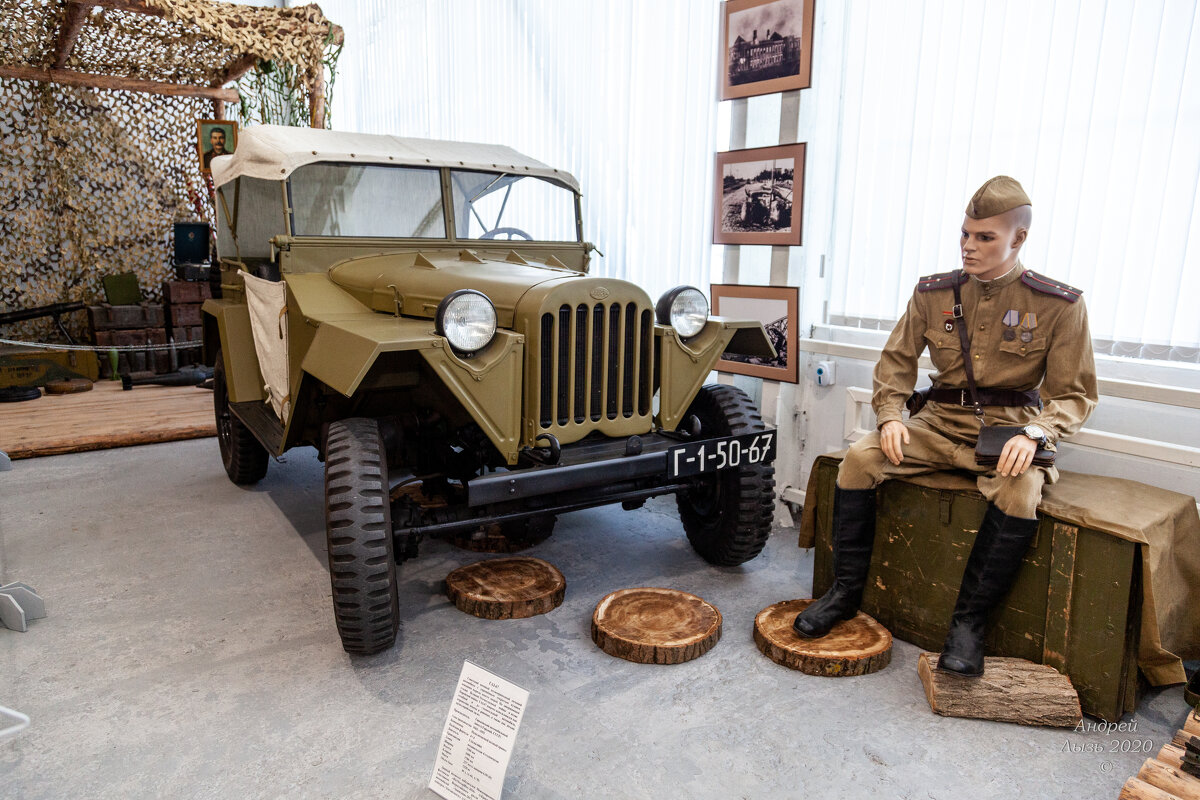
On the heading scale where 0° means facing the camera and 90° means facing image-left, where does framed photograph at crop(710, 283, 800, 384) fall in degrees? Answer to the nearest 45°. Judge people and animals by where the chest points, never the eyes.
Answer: approximately 45°

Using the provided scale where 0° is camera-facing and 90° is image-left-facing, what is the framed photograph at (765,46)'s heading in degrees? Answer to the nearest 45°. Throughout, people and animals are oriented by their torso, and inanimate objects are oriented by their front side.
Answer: approximately 45°

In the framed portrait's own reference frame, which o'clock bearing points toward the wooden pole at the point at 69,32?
The wooden pole is roughly at 2 o'clock from the framed portrait.

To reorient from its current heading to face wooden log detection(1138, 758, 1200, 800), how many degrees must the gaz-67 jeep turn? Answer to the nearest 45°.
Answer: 0° — it already faces it

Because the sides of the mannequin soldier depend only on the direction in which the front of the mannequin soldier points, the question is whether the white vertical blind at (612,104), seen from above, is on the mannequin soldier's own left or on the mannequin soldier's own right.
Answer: on the mannequin soldier's own right

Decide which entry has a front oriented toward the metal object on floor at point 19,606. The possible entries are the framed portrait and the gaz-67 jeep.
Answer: the framed portrait

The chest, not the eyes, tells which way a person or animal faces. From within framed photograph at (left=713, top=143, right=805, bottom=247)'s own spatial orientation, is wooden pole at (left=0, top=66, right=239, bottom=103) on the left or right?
on its right

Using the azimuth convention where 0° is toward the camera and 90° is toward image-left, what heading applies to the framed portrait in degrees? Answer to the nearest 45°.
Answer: approximately 0°
